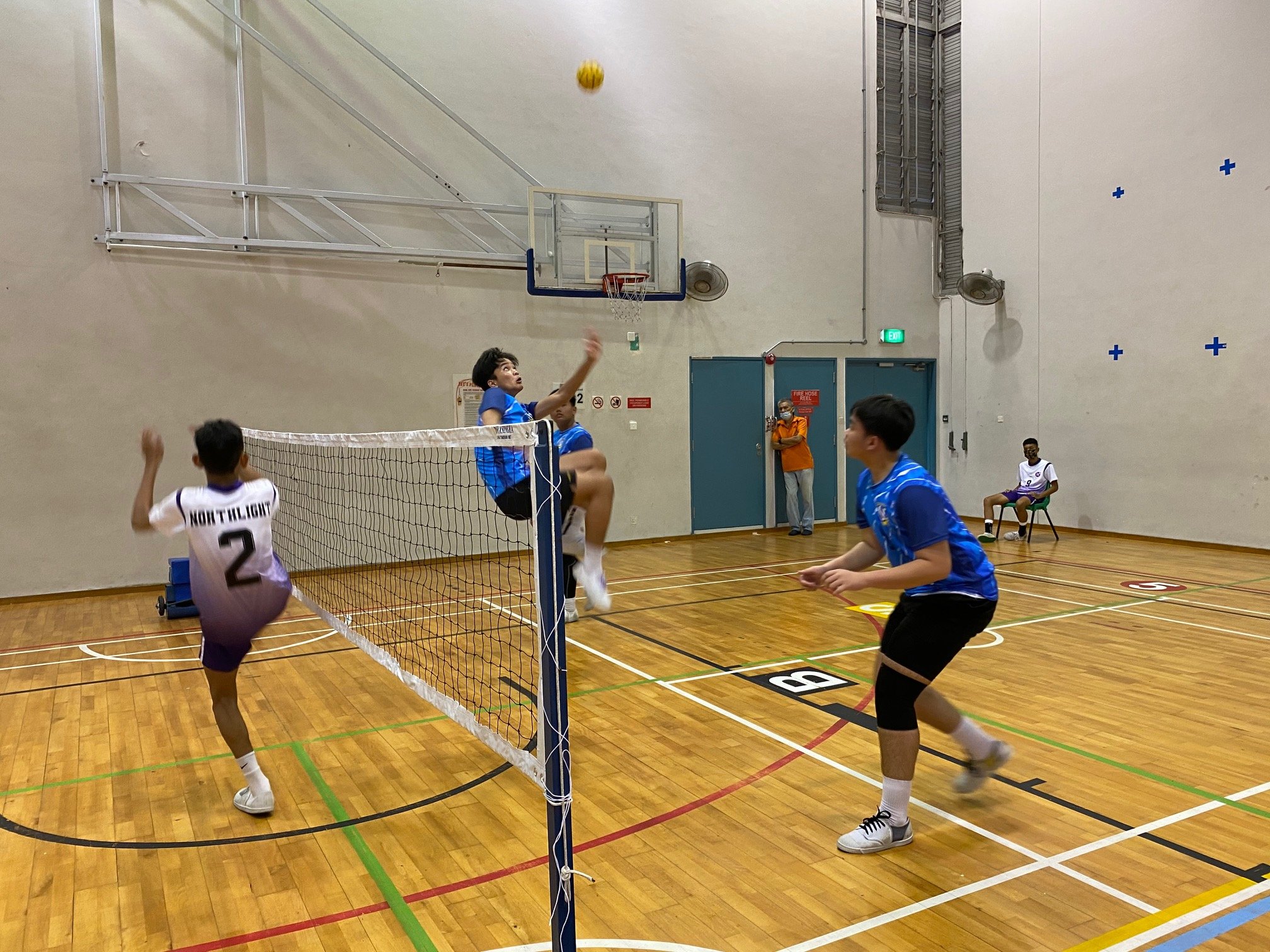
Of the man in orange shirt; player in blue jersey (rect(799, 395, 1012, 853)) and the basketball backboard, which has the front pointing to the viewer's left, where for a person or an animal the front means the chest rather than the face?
the player in blue jersey

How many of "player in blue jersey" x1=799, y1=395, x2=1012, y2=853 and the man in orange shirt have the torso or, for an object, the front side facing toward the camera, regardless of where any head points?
1

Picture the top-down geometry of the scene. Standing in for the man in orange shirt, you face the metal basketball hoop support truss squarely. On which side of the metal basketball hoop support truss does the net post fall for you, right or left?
left

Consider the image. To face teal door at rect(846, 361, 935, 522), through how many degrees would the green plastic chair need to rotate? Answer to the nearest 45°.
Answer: approximately 90° to its right

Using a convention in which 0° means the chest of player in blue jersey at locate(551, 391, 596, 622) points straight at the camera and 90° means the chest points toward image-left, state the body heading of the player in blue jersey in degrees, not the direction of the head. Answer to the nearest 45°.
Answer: approximately 45°

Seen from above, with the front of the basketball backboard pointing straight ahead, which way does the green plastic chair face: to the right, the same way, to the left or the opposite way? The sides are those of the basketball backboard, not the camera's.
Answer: to the right

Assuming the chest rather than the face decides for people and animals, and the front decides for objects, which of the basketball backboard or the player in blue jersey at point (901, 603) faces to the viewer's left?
the player in blue jersey

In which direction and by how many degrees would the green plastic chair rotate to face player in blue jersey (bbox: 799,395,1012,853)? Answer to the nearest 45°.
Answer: approximately 45° to its left

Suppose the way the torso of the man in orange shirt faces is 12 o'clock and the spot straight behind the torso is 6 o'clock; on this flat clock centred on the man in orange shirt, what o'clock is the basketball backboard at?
The basketball backboard is roughly at 2 o'clock from the man in orange shirt.

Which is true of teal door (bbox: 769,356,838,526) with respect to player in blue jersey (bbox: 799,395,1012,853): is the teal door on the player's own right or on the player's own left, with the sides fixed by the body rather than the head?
on the player's own right

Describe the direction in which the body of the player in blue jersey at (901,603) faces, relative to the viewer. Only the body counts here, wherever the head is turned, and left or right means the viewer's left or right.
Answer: facing to the left of the viewer

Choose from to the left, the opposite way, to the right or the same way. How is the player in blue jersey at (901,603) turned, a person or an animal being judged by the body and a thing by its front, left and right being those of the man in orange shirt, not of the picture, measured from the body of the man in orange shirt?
to the right

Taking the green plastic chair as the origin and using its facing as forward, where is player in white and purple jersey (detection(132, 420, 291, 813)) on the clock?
The player in white and purple jersey is roughly at 11 o'clock from the green plastic chair.

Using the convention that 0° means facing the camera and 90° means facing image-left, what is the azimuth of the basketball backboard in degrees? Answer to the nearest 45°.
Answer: approximately 315°

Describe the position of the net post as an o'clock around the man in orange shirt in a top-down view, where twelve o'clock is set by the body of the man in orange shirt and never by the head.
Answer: The net post is roughly at 12 o'clock from the man in orange shirt.
